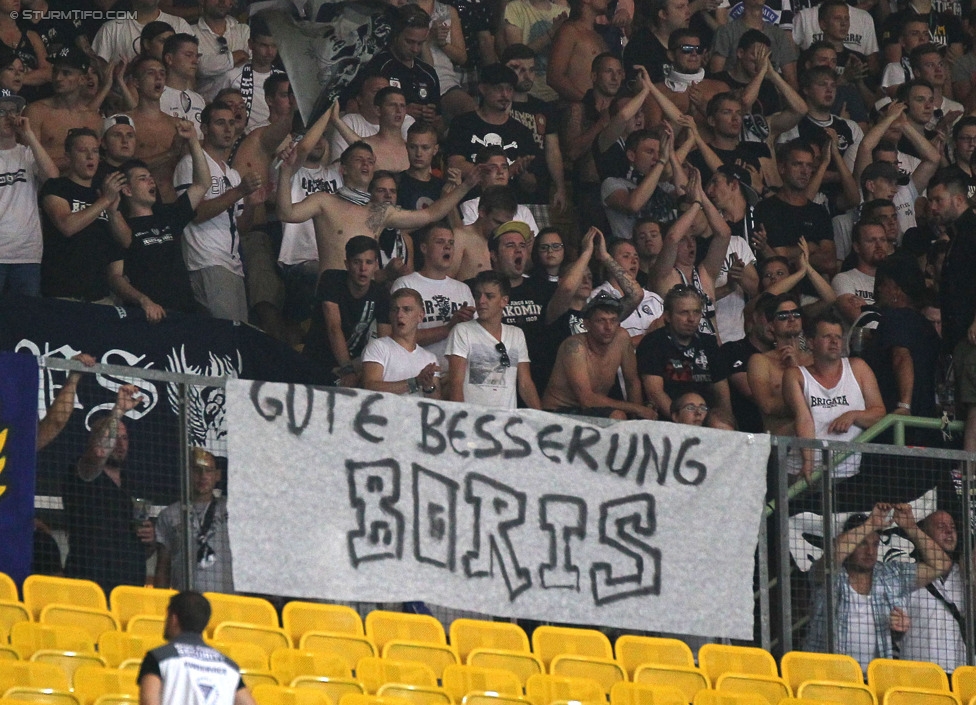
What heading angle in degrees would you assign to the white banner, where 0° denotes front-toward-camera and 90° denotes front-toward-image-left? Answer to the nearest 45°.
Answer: approximately 0°

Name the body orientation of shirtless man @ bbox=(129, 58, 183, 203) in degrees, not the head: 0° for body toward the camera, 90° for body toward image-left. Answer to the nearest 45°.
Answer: approximately 315°

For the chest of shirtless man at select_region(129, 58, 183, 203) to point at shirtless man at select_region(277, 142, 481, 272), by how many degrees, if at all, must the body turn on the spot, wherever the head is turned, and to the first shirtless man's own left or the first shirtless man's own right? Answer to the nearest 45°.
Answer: approximately 45° to the first shirtless man's own left

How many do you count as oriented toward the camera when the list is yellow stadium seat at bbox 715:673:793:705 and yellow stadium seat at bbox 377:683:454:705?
2

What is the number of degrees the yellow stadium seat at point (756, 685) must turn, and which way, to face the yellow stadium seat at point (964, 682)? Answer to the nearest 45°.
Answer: approximately 135° to its left

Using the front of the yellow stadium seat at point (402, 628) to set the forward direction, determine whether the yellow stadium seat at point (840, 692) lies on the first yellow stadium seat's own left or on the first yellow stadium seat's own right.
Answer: on the first yellow stadium seat's own left

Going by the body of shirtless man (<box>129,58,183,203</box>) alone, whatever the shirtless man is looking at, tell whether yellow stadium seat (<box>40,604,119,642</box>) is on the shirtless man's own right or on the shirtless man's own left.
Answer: on the shirtless man's own right

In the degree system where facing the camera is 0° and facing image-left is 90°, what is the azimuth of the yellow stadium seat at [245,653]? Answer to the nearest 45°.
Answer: approximately 0°
